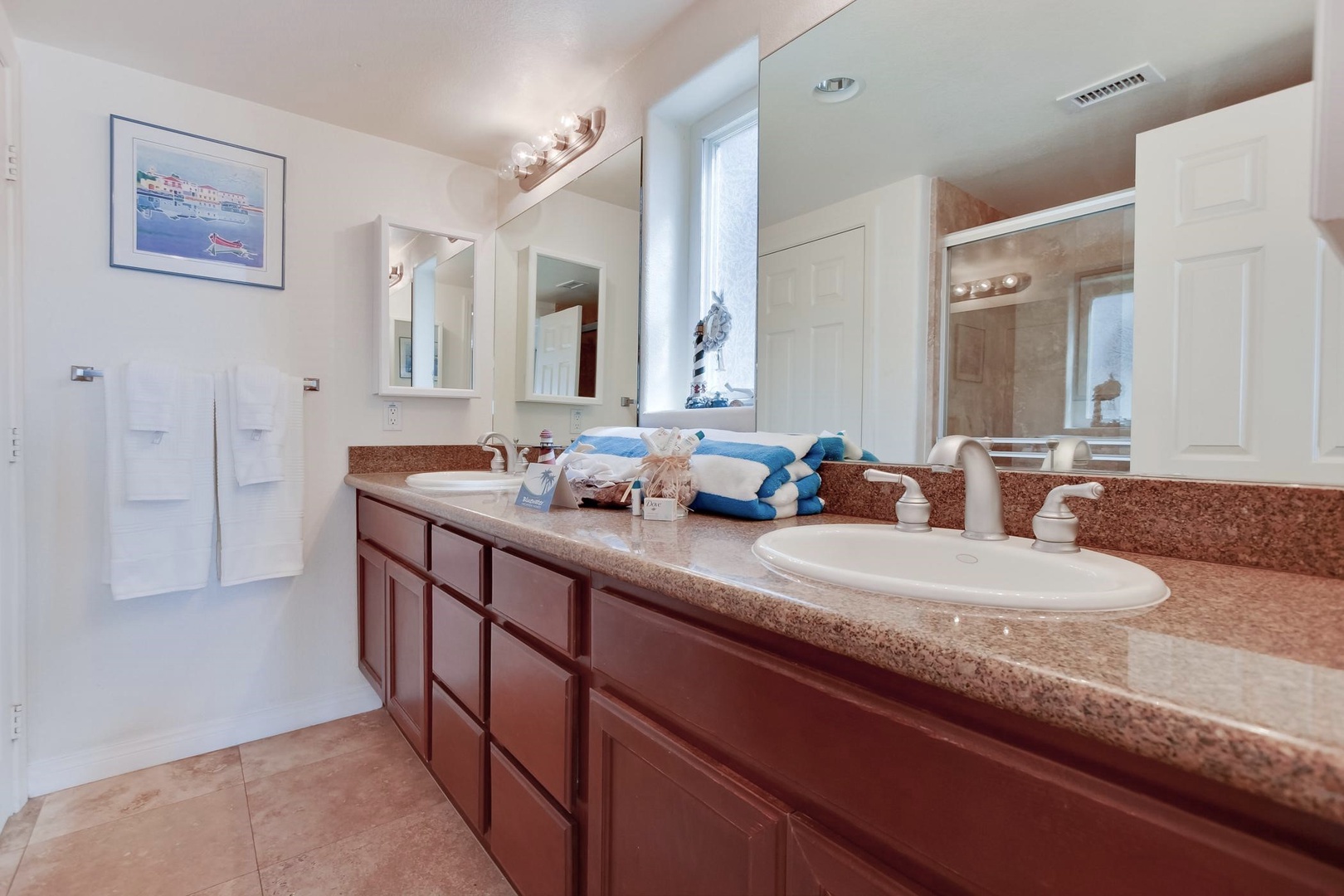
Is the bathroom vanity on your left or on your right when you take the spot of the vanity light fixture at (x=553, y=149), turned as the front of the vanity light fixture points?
on your left

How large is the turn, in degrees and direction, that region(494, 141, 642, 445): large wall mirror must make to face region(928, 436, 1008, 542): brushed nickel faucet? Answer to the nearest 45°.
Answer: approximately 45° to its left

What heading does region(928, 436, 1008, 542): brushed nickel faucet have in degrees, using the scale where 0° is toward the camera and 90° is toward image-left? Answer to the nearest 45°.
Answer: approximately 45°

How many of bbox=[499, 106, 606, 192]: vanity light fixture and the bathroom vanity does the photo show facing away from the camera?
0

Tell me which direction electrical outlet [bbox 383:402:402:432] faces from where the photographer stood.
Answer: facing the viewer

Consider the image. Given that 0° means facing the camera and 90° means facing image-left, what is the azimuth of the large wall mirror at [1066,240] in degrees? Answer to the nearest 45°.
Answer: approximately 45°

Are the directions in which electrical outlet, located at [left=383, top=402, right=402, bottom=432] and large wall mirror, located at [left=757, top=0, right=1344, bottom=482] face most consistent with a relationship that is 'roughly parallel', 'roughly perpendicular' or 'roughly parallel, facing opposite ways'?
roughly perpendicular

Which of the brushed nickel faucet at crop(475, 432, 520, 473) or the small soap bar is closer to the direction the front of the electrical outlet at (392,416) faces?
the small soap bar

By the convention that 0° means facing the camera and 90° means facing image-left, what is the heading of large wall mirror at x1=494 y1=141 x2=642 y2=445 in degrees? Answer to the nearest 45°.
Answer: approximately 45°

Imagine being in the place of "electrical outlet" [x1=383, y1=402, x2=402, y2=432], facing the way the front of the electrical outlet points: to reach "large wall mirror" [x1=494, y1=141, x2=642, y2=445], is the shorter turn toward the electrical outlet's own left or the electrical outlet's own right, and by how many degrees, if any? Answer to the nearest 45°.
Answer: approximately 45° to the electrical outlet's own left

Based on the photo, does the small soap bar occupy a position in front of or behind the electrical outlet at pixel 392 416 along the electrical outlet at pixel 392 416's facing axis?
in front

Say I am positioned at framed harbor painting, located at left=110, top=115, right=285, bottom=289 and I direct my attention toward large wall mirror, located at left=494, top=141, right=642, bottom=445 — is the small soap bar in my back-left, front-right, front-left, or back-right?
front-right

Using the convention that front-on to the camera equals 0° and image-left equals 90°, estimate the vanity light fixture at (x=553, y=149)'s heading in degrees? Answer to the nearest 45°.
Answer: approximately 45°
